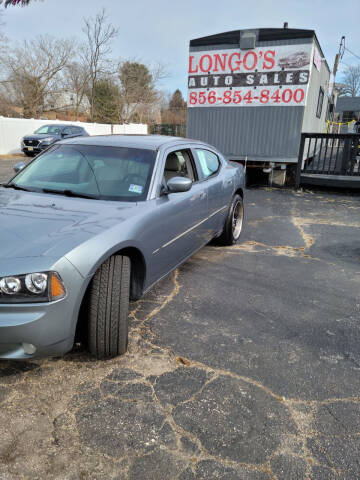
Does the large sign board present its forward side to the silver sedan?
yes

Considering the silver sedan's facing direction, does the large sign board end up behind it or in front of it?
behind

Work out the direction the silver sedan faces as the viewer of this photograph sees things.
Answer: facing the viewer and to the left of the viewer

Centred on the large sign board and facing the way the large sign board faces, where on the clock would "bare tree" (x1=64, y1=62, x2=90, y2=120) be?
The bare tree is roughly at 5 o'clock from the large sign board.

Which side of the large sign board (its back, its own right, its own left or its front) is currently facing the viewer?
front

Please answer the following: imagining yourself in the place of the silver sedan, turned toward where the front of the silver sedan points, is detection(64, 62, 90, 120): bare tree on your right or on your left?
on your right

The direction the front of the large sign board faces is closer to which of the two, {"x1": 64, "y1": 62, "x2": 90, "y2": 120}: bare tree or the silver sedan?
the silver sedan

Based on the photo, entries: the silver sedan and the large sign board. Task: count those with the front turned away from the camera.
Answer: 0
